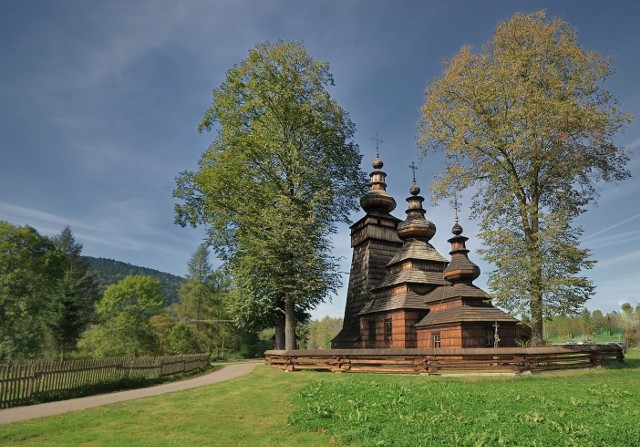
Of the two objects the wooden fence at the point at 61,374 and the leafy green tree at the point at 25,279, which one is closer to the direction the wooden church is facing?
the leafy green tree

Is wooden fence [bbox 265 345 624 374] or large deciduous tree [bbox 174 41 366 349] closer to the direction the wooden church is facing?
the large deciduous tree

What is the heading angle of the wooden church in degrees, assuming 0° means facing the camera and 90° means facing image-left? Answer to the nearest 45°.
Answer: approximately 135°

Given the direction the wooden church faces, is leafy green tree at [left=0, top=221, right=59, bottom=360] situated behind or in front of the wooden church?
in front

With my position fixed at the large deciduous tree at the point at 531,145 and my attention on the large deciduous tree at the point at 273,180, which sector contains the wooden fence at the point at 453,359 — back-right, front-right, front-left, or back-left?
front-left

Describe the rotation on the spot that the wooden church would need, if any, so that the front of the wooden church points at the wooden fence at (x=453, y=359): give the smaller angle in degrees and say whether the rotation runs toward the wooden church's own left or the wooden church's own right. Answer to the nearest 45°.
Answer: approximately 135° to the wooden church's own left

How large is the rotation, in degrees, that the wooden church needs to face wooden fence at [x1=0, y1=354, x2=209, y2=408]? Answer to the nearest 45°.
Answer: approximately 90° to its left

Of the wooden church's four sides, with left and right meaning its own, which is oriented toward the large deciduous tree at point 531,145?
back
